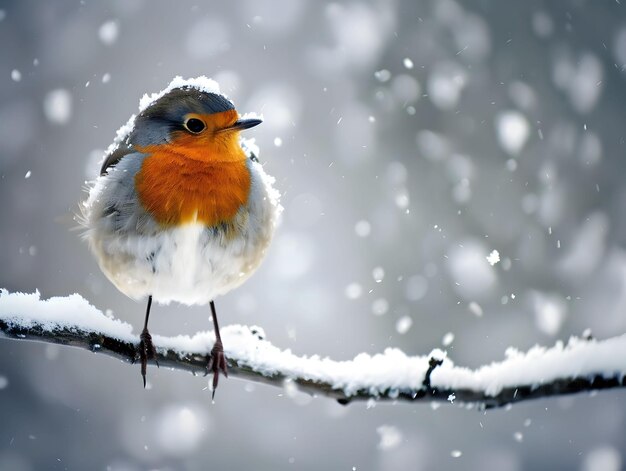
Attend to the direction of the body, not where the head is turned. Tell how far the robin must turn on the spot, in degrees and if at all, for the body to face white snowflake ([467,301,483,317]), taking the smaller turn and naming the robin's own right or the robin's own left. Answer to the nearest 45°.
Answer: approximately 135° to the robin's own left

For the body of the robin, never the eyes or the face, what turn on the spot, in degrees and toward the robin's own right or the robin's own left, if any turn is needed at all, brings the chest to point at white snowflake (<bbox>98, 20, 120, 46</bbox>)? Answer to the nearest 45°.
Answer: approximately 180°

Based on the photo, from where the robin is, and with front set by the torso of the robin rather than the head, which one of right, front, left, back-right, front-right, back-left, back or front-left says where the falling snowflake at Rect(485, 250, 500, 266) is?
back-left

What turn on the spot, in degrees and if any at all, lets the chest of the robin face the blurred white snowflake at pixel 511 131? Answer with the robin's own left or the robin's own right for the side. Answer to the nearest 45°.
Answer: approximately 135° to the robin's own left

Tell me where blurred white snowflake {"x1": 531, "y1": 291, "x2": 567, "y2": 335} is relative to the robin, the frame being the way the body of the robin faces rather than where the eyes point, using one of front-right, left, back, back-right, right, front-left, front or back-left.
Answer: back-left

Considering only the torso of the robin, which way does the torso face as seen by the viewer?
toward the camera
